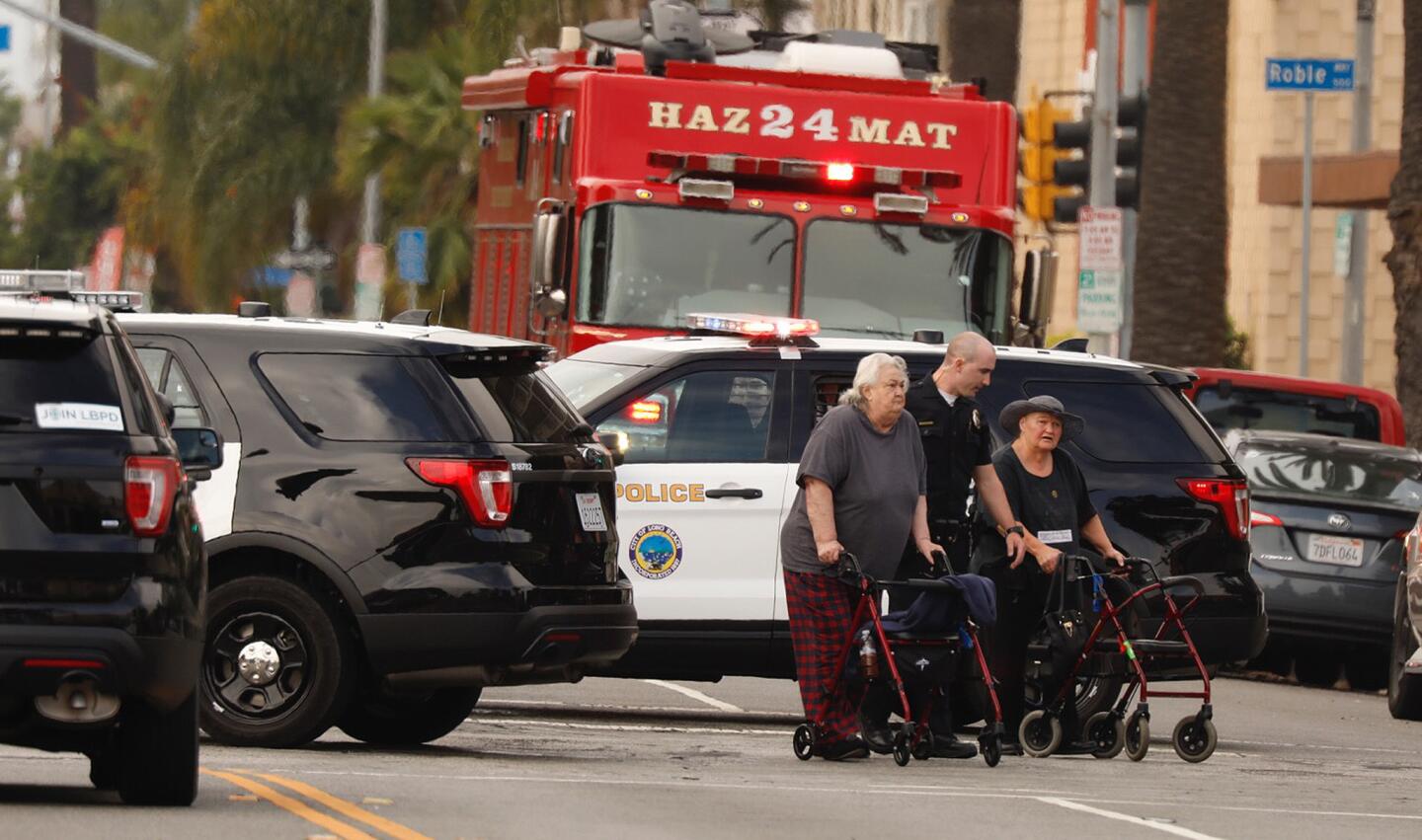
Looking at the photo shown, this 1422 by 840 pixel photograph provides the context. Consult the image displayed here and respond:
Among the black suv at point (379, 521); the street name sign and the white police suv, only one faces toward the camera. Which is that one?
the street name sign

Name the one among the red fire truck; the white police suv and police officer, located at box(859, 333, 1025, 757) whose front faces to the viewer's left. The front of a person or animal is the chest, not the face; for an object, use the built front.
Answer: the white police suv

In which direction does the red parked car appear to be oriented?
away from the camera

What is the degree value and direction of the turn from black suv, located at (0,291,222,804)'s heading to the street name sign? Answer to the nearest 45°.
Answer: approximately 45° to its right

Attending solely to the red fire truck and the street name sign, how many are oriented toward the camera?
2

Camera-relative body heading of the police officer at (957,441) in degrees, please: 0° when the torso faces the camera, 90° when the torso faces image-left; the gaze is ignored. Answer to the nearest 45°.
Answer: approximately 315°

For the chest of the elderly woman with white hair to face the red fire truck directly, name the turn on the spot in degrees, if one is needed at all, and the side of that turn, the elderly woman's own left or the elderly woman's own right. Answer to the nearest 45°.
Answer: approximately 135° to the elderly woman's own left

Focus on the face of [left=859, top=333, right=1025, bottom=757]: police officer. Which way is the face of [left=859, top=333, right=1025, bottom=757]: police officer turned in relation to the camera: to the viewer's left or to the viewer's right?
to the viewer's right

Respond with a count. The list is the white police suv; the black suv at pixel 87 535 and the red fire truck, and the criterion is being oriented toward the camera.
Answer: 1

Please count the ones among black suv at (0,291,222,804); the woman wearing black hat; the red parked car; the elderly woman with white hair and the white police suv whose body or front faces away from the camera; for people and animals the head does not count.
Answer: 2

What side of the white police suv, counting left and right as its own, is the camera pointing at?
left

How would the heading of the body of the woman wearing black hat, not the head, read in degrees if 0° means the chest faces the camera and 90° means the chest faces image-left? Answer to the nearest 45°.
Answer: approximately 315°

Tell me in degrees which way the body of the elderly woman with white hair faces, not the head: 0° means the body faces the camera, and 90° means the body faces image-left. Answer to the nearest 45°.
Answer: approximately 315°

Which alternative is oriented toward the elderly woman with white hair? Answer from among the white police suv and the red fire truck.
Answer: the red fire truck

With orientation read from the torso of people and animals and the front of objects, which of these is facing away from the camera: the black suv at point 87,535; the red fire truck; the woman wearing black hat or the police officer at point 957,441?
the black suv

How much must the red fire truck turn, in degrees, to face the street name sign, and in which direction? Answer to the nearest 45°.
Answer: approximately 135° to its left
